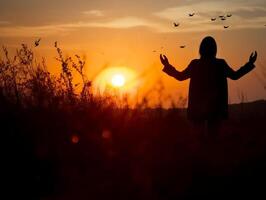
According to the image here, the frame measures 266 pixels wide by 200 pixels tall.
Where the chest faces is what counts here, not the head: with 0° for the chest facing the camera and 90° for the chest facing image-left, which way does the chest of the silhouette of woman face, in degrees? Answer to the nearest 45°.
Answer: approximately 180°
